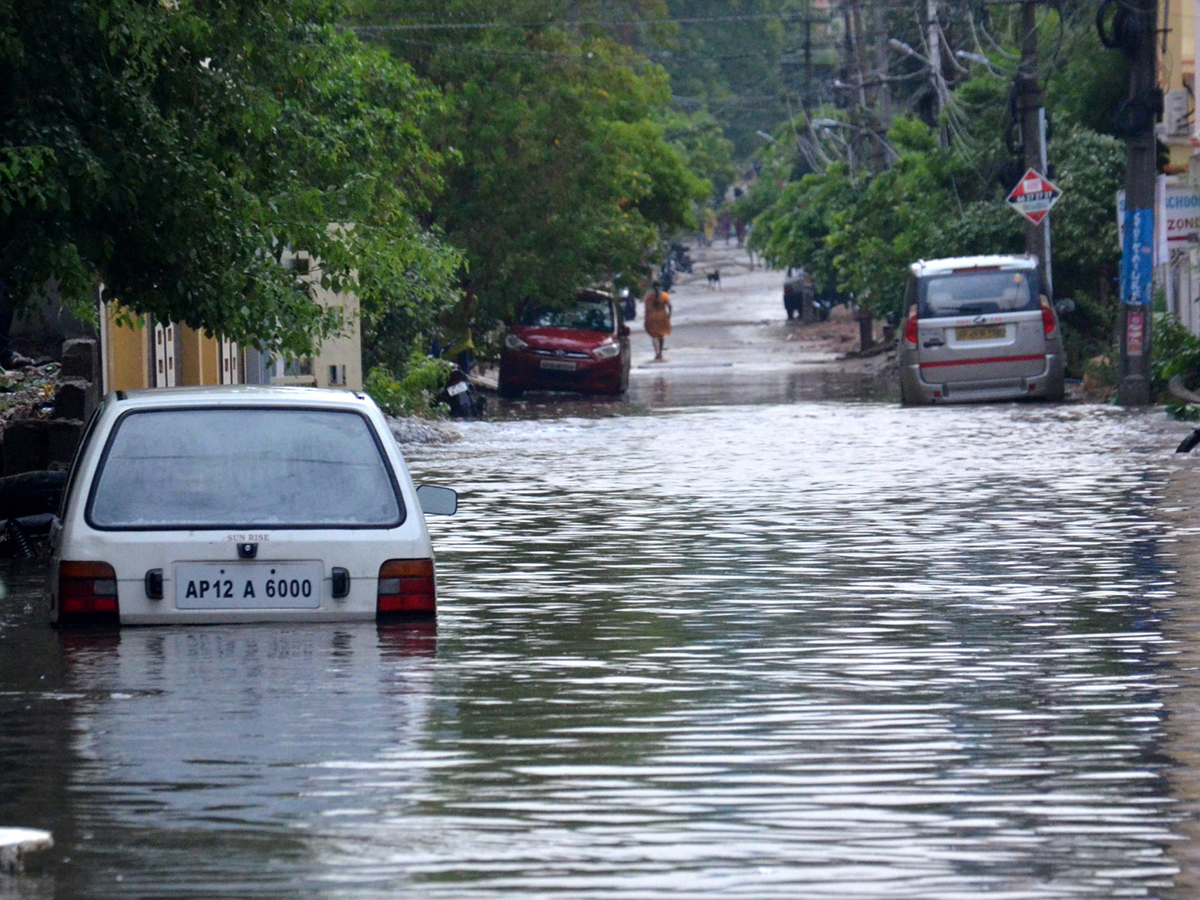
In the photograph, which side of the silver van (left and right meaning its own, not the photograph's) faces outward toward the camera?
back

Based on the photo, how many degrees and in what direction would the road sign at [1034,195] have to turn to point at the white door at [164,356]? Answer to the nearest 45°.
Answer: approximately 45° to its right

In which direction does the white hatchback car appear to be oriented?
away from the camera

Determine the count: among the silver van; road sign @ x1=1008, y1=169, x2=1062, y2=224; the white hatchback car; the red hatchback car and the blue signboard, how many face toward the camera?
3

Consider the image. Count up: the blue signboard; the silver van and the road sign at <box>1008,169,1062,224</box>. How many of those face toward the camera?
2

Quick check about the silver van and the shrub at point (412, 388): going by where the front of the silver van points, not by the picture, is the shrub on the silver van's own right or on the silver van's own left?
on the silver van's own left

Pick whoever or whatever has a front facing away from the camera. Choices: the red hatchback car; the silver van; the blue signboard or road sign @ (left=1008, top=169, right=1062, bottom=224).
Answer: the silver van

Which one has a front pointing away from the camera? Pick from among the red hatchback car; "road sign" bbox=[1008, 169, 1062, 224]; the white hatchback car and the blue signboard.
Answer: the white hatchback car

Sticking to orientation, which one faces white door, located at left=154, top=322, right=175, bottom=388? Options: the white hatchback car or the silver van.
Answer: the white hatchback car

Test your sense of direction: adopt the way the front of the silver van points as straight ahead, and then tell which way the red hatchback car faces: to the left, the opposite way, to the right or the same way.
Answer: the opposite way
